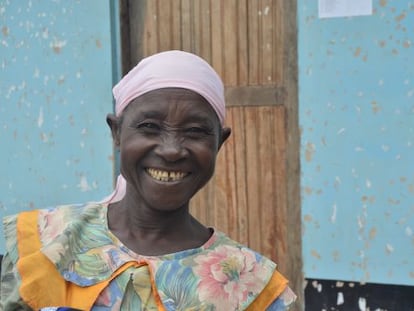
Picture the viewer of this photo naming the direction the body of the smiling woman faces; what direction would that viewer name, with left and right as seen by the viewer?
facing the viewer

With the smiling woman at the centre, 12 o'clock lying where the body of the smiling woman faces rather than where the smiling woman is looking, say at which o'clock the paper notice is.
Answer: The paper notice is roughly at 7 o'clock from the smiling woman.

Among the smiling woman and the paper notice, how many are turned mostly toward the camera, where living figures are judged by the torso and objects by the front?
2

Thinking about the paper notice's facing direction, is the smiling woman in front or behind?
in front

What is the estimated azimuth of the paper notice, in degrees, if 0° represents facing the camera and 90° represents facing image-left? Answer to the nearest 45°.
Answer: approximately 0°
